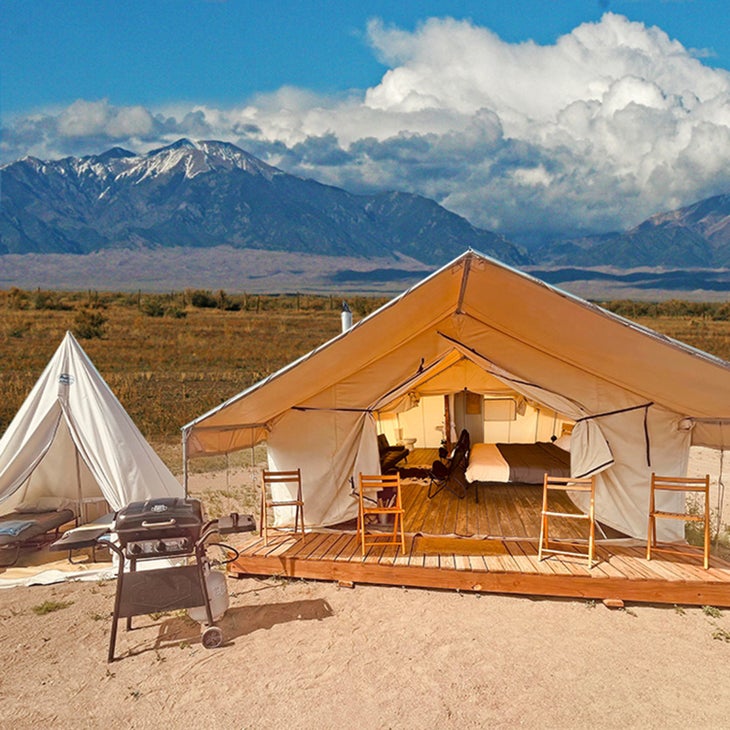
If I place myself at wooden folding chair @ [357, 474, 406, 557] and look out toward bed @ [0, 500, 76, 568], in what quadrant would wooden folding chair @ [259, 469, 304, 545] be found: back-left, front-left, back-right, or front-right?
front-right

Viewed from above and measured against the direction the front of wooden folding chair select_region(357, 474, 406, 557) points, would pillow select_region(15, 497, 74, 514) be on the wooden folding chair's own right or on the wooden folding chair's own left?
on the wooden folding chair's own right

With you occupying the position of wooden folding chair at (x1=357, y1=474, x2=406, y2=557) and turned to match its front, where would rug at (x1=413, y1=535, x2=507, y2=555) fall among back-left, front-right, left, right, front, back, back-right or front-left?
left

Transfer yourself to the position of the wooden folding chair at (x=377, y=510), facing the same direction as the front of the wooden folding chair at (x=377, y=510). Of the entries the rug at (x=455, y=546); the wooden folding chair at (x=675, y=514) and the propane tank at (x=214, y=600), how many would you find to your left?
2

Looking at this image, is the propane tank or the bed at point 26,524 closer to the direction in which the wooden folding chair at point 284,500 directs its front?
the propane tank

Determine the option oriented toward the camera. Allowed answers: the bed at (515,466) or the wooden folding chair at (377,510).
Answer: the wooden folding chair

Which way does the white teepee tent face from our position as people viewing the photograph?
facing the viewer

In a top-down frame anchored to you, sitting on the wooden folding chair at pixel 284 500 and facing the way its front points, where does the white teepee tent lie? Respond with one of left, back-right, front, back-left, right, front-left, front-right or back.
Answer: right

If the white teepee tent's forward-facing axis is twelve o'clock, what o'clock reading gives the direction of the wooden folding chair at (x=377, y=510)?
The wooden folding chair is roughly at 10 o'clock from the white teepee tent.

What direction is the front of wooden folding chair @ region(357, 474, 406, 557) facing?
toward the camera

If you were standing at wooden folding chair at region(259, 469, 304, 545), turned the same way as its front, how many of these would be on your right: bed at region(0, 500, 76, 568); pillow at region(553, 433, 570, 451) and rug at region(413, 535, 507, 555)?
1

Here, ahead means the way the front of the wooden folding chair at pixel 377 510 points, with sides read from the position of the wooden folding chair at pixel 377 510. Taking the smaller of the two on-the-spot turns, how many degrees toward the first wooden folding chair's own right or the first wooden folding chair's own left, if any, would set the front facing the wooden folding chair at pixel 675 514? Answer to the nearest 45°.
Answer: approximately 90° to the first wooden folding chair's own left

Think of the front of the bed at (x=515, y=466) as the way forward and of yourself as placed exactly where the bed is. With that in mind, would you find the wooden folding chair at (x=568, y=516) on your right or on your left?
on your left

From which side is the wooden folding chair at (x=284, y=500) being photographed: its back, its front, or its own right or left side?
front
